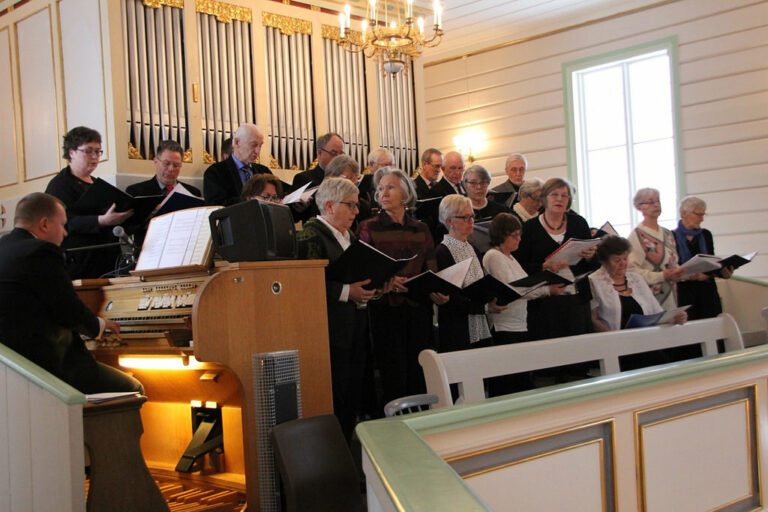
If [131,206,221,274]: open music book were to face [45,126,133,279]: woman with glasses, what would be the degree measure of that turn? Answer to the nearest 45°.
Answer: approximately 90° to its right

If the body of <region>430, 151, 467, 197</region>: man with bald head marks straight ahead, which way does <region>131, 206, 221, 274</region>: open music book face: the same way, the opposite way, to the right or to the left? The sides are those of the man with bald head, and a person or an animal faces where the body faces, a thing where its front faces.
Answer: to the right

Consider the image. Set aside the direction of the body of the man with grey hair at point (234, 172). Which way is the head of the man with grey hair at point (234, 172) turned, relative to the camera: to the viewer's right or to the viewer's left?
to the viewer's right

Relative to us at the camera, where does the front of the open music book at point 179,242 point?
facing the viewer and to the left of the viewer

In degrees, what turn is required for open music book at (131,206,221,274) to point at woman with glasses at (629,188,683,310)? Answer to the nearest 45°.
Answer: approximately 135° to its left

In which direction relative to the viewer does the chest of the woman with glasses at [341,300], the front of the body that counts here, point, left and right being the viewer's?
facing the viewer and to the right of the viewer

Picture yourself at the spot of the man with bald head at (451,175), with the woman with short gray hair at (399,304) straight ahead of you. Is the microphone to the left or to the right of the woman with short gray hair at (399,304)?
right

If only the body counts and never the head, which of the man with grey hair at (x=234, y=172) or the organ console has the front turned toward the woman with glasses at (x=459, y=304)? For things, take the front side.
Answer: the man with grey hair

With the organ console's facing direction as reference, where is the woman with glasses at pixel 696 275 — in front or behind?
behind

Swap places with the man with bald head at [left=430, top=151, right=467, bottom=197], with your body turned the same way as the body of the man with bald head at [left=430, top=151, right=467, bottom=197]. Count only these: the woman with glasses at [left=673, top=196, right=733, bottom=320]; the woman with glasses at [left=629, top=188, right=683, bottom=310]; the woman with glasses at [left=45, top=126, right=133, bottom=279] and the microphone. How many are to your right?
2

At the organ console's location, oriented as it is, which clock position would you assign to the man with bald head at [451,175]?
The man with bald head is roughly at 6 o'clock from the organ console.
